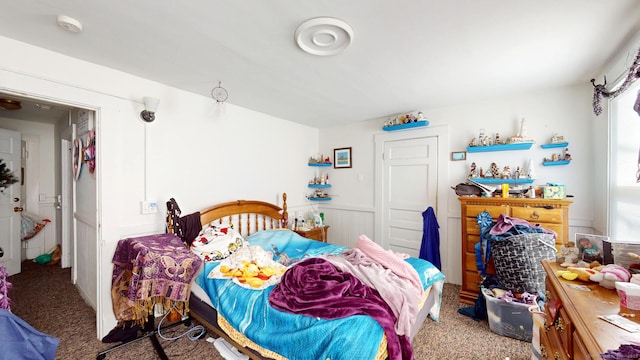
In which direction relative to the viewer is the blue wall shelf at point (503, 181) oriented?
toward the camera

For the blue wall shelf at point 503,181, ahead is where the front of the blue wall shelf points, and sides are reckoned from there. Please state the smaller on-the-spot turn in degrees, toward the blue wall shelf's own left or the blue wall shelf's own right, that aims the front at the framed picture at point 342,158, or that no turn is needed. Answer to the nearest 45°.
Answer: approximately 90° to the blue wall shelf's own right

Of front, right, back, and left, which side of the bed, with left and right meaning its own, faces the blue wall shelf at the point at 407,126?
left

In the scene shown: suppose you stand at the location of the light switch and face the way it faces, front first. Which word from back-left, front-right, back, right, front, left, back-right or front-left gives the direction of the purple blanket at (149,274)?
front

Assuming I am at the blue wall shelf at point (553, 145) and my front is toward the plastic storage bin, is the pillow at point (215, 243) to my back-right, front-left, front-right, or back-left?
front-right

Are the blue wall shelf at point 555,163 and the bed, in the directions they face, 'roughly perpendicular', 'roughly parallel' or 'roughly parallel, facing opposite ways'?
roughly perpendicular

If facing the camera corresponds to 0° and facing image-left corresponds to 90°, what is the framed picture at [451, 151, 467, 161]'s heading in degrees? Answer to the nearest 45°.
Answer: approximately 0°

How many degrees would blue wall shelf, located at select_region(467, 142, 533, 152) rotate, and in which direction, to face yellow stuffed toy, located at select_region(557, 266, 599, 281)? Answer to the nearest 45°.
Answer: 0° — it already faces it

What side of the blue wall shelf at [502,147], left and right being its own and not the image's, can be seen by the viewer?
front

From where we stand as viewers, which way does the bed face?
facing the viewer and to the right of the viewer

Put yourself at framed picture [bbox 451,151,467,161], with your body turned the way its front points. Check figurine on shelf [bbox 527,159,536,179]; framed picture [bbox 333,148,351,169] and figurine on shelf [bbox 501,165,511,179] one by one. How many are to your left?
2
